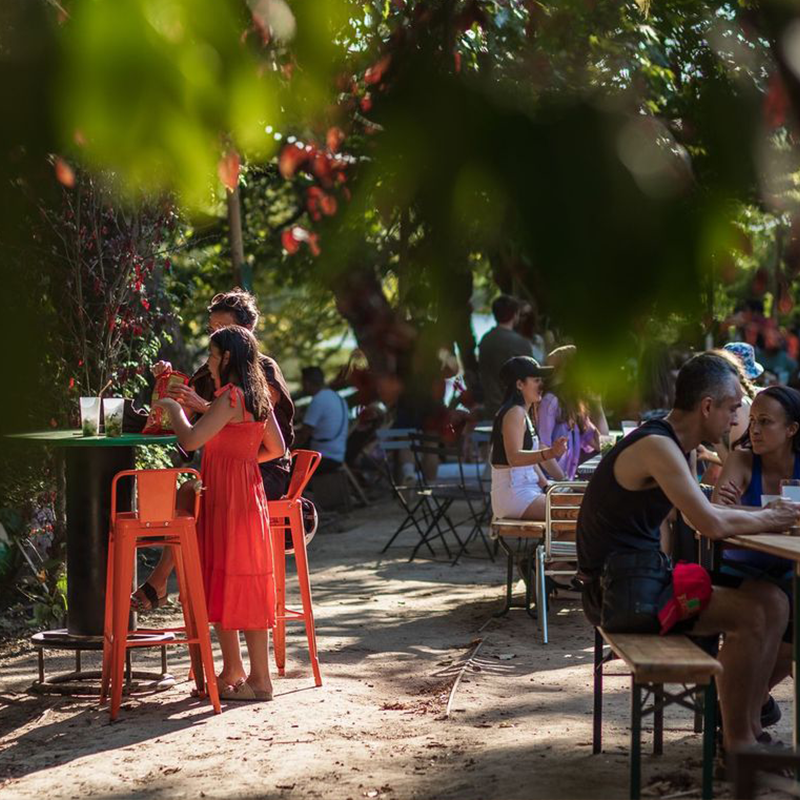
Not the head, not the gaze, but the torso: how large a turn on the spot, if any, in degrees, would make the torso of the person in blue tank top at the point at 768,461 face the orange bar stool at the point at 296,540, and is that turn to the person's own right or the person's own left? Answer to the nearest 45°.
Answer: approximately 45° to the person's own right

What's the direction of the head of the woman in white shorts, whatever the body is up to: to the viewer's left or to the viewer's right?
to the viewer's right

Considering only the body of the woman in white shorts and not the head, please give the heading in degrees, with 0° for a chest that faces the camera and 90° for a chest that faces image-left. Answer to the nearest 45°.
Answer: approximately 270°

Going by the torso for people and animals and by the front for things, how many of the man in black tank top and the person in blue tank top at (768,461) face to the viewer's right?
1

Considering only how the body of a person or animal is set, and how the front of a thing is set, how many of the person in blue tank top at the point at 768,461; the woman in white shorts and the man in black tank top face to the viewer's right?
2

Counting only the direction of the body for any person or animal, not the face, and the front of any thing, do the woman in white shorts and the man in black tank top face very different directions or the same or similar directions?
same or similar directions

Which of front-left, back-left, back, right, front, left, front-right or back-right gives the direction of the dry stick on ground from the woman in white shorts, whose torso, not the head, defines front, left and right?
right

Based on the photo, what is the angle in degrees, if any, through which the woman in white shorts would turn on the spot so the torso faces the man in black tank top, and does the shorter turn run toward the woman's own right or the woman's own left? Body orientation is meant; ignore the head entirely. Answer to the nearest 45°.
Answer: approximately 90° to the woman's own right

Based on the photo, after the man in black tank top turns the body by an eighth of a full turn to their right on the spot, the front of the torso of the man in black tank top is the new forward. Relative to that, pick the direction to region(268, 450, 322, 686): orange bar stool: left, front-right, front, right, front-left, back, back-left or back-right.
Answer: back

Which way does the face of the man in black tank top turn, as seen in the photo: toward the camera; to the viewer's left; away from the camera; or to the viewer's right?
to the viewer's right

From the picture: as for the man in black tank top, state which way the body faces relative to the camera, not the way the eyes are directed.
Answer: to the viewer's right

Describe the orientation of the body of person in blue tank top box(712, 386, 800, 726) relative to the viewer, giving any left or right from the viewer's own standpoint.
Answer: facing the viewer and to the left of the viewer

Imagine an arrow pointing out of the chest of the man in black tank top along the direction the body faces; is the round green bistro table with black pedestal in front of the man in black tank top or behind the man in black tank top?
behind
